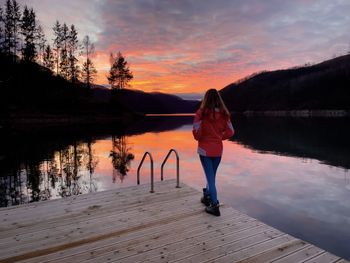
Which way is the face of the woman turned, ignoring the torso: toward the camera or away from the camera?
away from the camera

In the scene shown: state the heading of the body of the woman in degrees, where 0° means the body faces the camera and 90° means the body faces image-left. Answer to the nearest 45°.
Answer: approximately 180°
